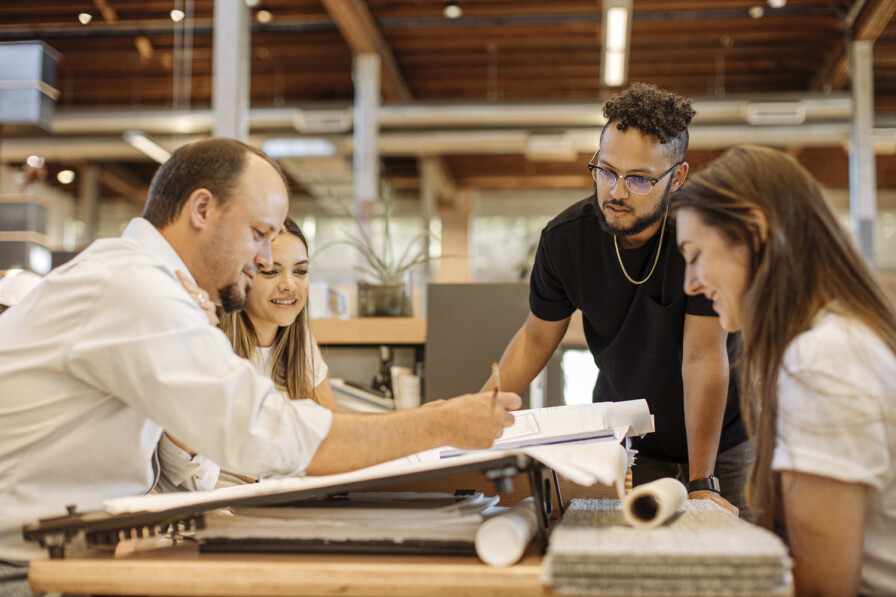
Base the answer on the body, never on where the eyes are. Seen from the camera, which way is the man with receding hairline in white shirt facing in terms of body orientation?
to the viewer's right

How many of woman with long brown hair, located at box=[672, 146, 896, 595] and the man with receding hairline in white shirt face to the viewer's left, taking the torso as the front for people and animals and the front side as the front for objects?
1

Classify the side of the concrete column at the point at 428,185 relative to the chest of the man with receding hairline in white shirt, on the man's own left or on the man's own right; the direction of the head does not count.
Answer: on the man's own left

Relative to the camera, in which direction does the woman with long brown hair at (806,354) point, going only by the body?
to the viewer's left

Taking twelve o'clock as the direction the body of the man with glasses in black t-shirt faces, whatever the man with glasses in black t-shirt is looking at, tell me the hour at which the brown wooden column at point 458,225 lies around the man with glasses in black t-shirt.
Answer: The brown wooden column is roughly at 4 o'clock from the man with glasses in black t-shirt.

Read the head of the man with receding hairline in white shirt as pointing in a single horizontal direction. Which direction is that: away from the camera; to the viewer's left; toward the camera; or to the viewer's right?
to the viewer's right

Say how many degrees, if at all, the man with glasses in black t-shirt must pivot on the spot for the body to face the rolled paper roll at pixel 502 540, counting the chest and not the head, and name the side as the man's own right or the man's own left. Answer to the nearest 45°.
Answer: approximately 45° to the man's own left

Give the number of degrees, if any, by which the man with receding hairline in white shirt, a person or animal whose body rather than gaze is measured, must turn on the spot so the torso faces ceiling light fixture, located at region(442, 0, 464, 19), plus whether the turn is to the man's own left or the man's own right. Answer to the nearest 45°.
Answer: approximately 90° to the man's own left

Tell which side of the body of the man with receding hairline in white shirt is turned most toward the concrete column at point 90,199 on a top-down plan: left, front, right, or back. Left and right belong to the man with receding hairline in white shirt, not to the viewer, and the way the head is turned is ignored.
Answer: left

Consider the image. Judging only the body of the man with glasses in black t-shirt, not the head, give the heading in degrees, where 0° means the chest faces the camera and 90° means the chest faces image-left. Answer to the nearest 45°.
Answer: approximately 45°
